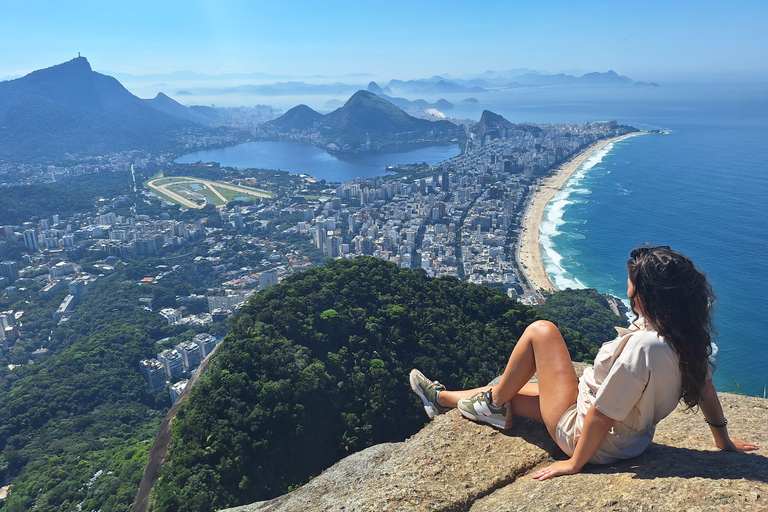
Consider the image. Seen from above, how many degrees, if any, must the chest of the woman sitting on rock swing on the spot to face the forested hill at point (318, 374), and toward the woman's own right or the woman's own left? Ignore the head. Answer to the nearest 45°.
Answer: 0° — they already face it

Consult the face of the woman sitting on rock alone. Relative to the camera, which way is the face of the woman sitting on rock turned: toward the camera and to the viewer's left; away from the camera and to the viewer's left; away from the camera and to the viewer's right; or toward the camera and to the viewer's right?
away from the camera and to the viewer's left

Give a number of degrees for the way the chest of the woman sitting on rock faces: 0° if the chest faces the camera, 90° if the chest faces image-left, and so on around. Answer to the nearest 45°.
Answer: approximately 135°
